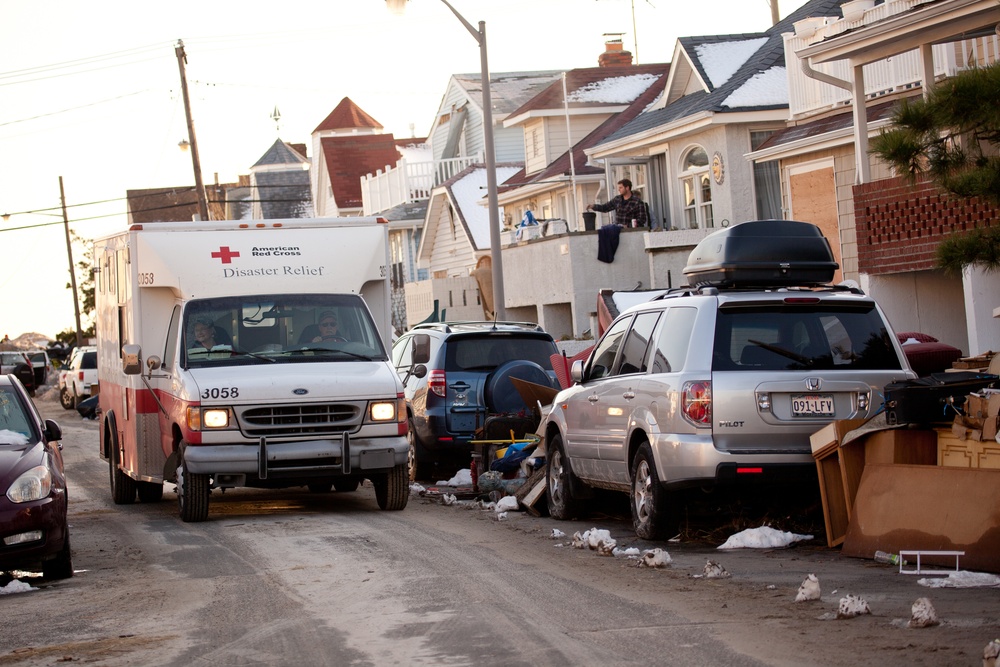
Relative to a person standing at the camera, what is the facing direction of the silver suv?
facing away from the viewer and to the left of the viewer

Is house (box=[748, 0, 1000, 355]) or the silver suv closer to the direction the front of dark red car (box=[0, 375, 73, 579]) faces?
the silver suv

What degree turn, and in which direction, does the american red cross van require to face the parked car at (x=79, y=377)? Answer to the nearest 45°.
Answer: approximately 180°

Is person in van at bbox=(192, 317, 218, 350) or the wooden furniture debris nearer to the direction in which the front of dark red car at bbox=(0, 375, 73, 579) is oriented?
the wooden furniture debris

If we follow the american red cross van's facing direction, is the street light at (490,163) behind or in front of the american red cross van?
behind

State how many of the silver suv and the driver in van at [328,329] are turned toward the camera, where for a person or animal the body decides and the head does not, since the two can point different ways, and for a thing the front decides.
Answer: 1

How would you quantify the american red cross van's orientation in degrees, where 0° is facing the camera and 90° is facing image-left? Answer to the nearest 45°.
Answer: approximately 0°
